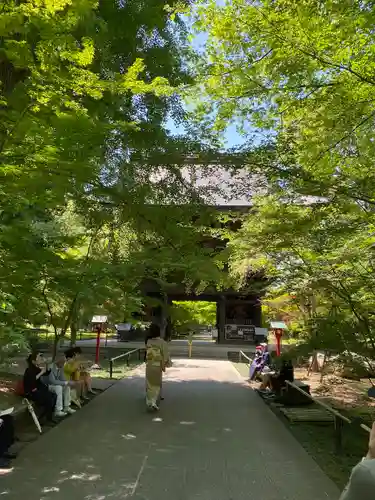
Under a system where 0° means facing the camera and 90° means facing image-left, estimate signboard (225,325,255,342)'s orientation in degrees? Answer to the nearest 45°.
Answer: approximately 0°

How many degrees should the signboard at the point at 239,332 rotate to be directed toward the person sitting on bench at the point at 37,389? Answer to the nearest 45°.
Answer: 0° — it already faces them

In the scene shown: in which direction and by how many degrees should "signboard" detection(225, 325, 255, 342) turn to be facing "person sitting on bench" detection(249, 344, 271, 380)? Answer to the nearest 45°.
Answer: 0° — it already faces them

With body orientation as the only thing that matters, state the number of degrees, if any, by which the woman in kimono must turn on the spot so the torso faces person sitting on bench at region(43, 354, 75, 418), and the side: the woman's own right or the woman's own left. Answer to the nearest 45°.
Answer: approximately 90° to the woman's own left

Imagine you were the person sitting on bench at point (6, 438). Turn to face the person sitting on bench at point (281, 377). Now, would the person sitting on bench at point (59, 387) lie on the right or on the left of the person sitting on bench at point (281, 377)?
left

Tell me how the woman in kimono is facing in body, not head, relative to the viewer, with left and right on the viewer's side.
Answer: facing away from the viewer

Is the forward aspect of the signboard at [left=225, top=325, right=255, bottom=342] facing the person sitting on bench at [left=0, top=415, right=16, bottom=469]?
yes

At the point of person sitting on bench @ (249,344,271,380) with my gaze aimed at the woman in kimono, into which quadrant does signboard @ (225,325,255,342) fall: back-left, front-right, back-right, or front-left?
back-right

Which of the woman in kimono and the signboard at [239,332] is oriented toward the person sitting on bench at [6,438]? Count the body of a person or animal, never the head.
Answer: the signboard

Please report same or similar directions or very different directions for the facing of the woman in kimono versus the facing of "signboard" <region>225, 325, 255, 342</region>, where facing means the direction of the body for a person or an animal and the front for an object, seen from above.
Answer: very different directions

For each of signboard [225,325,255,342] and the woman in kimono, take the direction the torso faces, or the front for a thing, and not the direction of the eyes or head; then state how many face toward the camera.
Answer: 1

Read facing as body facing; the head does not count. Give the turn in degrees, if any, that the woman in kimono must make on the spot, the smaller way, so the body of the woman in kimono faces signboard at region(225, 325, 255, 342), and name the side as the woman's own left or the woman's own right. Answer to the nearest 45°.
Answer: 0° — they already face it

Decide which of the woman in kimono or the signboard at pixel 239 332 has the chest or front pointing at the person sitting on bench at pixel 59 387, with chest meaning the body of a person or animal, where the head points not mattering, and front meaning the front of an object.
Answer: the signboard

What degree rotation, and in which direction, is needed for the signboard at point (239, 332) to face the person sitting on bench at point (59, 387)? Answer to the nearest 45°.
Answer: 0° — it already faces them

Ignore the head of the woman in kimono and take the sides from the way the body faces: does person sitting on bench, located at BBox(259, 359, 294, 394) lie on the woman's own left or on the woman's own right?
on the woman's own right
